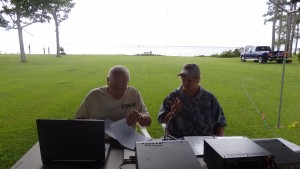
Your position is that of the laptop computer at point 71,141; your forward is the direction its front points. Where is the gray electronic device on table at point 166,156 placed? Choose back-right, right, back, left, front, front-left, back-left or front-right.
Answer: back-right

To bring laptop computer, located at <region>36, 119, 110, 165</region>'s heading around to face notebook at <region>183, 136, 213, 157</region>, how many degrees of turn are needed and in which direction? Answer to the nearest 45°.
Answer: approximately 90° to its right

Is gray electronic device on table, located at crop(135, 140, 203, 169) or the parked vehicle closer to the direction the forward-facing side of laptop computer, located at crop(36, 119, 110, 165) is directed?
the parked vehicle

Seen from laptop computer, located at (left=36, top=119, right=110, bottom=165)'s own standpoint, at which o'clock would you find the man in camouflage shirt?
The man in camouflage shirt is roughly at 2 o'clock from the laptop computer.

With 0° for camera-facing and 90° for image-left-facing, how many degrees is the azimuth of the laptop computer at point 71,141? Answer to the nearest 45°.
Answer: approximately 180°

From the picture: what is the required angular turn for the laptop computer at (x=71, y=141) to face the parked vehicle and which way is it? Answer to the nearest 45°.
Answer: approximately 45° to its right
